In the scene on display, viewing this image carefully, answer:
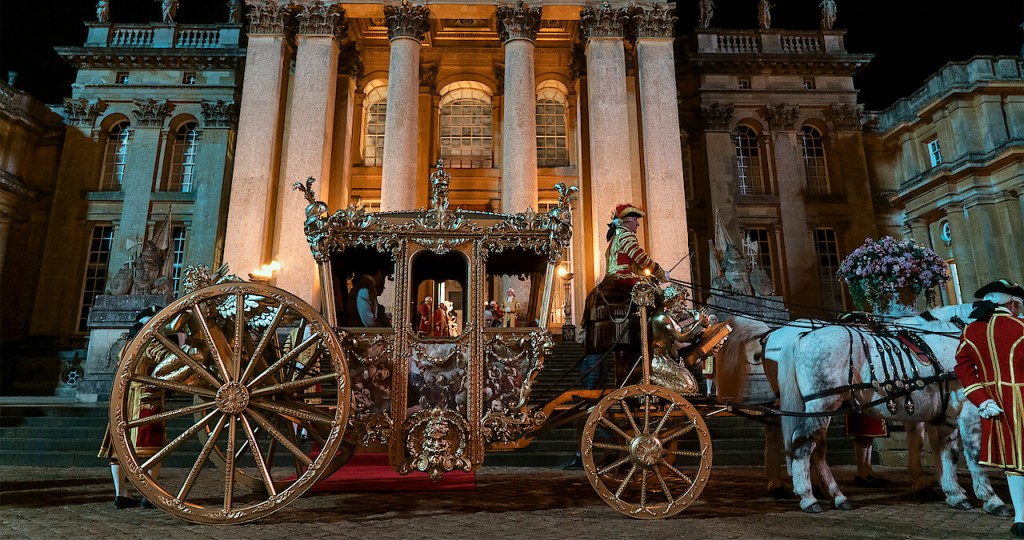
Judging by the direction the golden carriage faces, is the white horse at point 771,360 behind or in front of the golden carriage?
in front

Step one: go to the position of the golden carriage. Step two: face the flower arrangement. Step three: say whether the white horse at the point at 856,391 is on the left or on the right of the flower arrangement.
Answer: right

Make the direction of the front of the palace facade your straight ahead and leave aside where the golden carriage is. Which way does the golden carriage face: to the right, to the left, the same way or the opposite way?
to the left

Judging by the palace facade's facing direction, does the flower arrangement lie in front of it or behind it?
in front

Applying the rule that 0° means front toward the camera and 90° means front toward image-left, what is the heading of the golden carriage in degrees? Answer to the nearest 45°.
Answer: approximately 270°

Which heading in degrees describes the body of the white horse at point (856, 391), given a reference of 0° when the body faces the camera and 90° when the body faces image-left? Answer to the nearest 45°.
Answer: approximately 270°

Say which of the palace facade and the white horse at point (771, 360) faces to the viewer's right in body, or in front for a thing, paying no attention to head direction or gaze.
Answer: the white horse

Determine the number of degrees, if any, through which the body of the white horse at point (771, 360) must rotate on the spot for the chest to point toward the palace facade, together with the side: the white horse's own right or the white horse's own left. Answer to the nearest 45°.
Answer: approximately 135° to the white horse's own left

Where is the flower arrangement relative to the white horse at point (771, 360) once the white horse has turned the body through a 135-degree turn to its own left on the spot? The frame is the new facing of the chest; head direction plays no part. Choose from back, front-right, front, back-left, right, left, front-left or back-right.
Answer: front-right

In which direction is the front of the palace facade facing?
toward the camera

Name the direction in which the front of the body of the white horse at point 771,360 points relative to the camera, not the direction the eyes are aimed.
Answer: to the viewer's right
